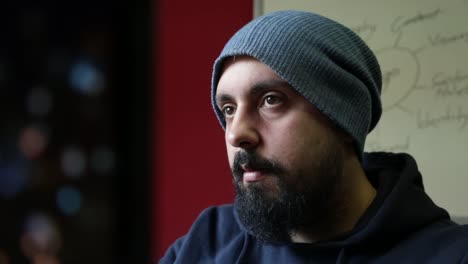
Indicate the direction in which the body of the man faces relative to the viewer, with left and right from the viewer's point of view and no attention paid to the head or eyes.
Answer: facing the viewer and to the left of the viewer

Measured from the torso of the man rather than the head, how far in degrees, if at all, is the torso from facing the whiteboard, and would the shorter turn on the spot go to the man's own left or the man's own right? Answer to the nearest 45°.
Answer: approximately 180°

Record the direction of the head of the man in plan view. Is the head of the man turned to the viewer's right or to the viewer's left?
to the viewer's left

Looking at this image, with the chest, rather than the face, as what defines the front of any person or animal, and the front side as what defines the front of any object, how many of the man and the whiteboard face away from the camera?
0

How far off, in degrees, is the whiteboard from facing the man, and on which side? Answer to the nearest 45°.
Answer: approximately 45° to its right

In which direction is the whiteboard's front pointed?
toward the camera
